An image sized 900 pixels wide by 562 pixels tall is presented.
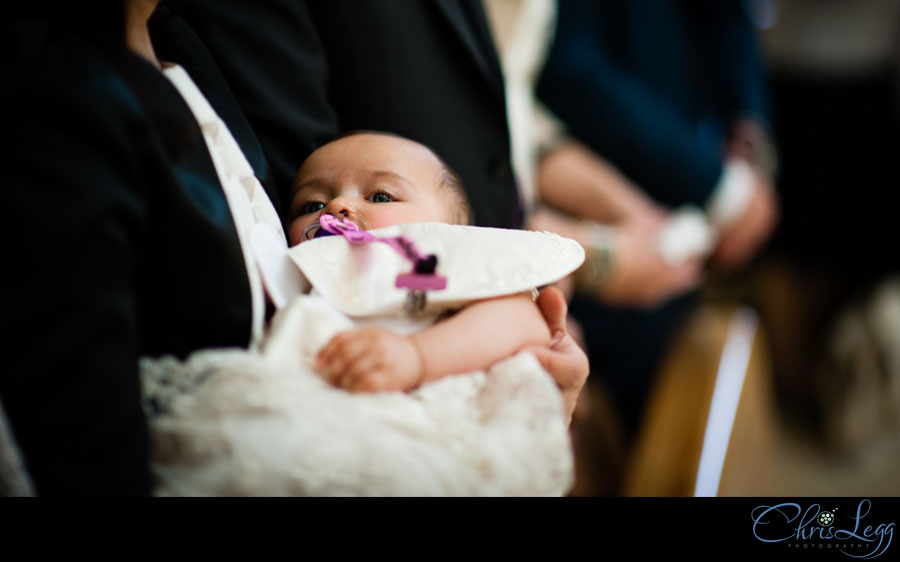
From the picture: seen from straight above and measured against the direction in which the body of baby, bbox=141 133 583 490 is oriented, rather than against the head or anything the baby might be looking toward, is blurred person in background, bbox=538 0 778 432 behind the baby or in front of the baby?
behind

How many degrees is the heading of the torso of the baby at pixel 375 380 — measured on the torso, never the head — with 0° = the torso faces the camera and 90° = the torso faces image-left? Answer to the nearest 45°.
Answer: approximately 45°
